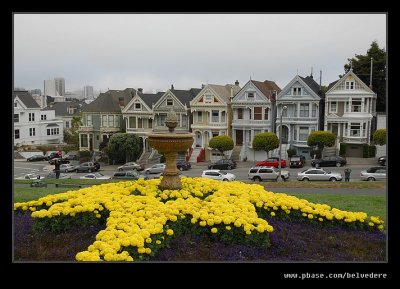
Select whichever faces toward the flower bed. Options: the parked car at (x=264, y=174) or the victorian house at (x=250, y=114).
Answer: the victorian house

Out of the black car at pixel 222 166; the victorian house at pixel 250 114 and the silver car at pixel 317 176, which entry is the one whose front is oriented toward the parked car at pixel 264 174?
the victorian house

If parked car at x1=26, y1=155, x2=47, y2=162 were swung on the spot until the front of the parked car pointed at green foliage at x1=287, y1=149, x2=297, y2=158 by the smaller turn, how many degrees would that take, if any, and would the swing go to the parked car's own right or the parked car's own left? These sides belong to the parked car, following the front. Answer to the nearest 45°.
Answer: approximately 135° to the parked car's own left

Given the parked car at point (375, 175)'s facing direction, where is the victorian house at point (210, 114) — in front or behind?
behind

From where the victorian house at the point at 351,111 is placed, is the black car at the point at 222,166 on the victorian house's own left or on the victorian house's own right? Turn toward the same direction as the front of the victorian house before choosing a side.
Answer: on the victorian house's own right

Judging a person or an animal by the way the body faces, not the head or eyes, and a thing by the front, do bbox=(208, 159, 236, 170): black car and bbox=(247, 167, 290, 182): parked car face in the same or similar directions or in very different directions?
very different directions

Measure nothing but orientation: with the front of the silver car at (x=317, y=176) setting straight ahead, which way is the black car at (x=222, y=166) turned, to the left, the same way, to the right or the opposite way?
the opposite way

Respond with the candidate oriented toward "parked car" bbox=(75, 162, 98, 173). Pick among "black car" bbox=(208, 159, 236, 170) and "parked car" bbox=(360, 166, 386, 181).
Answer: the black car

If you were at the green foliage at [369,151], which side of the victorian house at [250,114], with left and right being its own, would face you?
left

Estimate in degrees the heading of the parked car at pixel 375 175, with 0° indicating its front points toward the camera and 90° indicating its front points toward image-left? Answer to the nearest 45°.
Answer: approximately 270°

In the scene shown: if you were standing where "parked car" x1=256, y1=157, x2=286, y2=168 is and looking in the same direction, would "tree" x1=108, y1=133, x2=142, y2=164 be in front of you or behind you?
in front

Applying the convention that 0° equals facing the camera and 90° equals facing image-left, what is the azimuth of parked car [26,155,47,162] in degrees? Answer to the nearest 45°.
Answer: approximately 90°

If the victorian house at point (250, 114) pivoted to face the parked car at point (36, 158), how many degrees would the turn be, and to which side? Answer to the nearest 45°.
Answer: approximately 90° to its right
